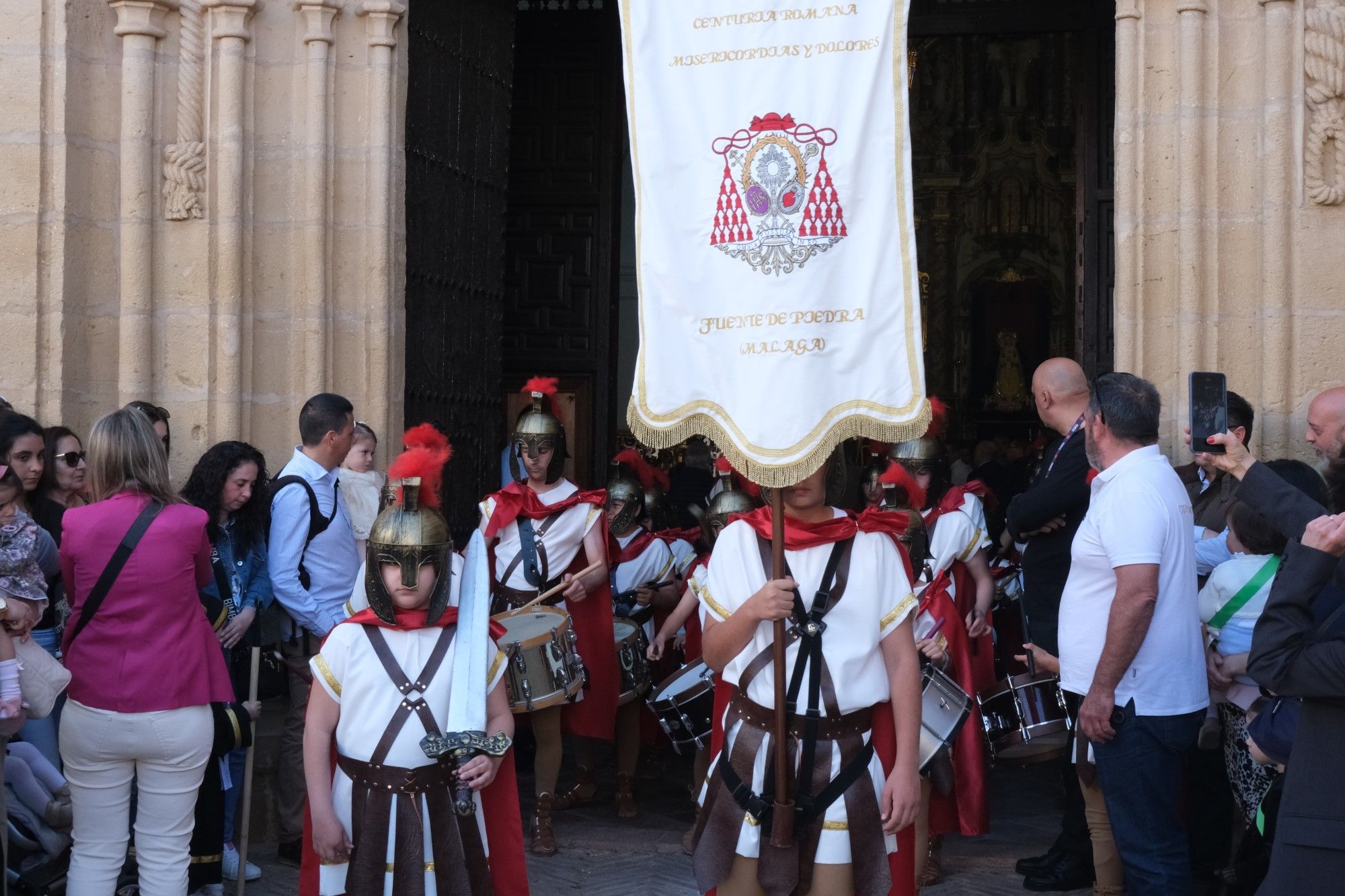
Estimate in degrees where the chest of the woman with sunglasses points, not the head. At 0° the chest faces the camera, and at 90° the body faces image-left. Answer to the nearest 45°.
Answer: approximately 315°

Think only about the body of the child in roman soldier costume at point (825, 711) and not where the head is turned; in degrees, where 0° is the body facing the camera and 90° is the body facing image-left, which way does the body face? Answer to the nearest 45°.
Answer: approximately 0°

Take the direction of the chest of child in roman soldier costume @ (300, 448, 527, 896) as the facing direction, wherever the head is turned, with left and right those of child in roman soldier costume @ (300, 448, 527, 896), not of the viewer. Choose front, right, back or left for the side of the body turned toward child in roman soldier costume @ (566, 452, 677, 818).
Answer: back

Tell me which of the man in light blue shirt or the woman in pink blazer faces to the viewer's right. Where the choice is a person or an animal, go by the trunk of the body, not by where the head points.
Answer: the man in light blue shirt

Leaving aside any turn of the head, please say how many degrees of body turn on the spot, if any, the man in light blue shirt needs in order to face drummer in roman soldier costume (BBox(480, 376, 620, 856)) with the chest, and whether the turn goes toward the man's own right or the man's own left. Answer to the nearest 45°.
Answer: approximately 45° to the man's own left

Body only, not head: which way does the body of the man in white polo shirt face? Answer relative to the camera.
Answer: to the viewer's left

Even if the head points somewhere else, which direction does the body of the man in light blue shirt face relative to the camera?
to the viewer's right

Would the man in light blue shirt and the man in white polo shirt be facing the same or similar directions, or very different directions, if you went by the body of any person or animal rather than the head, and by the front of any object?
very different directions

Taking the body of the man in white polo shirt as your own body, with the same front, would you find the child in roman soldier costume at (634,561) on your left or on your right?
on your right

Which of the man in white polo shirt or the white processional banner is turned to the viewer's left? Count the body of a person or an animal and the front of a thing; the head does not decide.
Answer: the man in white polo shirt

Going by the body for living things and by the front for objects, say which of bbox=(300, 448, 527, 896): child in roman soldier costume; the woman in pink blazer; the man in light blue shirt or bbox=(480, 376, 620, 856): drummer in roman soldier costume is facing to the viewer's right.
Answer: the man in light blue shirt
